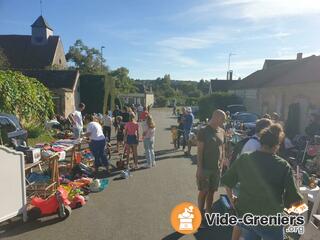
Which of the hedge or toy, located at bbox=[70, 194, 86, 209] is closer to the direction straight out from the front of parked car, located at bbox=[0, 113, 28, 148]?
the toy

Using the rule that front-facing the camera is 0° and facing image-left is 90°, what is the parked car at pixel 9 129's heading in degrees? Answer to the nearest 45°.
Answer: approximately 315°

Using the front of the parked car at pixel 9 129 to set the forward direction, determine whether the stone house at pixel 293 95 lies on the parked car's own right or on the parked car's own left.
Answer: on the parked car's own left

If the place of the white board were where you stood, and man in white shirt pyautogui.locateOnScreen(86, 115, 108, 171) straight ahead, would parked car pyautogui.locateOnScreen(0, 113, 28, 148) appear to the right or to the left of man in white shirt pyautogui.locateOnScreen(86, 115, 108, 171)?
left

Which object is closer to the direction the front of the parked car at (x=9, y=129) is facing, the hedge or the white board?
the white board

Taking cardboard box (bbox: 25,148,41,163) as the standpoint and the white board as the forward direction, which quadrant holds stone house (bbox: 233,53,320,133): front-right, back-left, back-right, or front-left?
back-left

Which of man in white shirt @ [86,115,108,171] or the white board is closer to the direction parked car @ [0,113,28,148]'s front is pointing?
the man in white shirt

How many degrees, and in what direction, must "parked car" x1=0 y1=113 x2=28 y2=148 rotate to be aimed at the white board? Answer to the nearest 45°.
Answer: approximately 45° to its right
